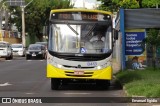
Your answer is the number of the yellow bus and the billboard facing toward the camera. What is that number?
2

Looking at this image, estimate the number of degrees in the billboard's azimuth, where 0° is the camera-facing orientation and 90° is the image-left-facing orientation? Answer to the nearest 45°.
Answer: approximately 0°

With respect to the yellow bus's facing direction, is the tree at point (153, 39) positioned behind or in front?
behind

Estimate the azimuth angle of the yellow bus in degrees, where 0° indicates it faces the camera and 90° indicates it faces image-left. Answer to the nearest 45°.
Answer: approximately 0°

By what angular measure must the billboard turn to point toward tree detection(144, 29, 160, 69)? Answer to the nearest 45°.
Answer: approximately 45° to its left

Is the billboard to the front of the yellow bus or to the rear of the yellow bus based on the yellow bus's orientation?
to the rear
